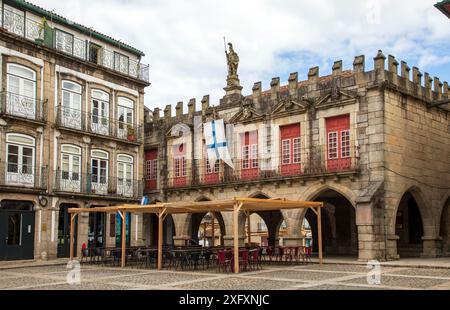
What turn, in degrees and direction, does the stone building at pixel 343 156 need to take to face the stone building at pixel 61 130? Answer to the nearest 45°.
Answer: approximately 45° to its right

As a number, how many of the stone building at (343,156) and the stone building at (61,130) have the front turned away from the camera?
0

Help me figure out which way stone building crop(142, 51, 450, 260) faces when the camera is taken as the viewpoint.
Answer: facing the viewer and to the left of the viewer

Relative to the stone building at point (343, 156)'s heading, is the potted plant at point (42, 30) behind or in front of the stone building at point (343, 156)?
in front

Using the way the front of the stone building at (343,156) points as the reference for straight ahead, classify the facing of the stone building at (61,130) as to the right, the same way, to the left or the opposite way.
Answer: to the left

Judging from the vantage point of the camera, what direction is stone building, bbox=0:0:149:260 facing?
facing the viewer and to the right of the viewer

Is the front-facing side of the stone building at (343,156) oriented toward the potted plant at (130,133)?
no

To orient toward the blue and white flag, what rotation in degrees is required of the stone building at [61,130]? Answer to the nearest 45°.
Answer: approximately 45° to its left

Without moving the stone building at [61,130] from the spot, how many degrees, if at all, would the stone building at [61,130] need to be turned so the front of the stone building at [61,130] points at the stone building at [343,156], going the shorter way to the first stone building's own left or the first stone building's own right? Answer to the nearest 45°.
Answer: approximately 45° to the first stone building's own left
